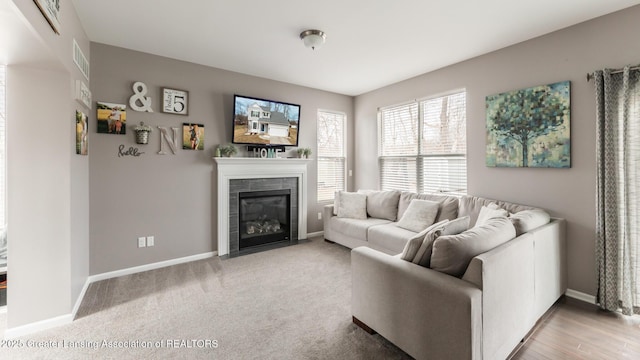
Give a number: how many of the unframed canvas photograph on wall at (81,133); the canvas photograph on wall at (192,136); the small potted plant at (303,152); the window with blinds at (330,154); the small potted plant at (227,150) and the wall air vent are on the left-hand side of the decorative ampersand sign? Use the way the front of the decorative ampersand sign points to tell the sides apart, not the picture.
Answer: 4

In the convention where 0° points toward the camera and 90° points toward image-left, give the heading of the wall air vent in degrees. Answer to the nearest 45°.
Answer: approximately 270°

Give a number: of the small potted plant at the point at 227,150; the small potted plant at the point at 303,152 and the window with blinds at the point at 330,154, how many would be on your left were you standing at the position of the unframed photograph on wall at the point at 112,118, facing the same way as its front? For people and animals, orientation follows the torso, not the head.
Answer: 3

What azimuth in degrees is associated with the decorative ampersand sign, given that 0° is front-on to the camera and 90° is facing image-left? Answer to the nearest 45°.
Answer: approximately 0°

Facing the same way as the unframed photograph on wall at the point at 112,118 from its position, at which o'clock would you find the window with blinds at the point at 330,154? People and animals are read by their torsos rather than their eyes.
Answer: The window with blinds is roughly at 9 o'clock from the unframed photograph on wall.
